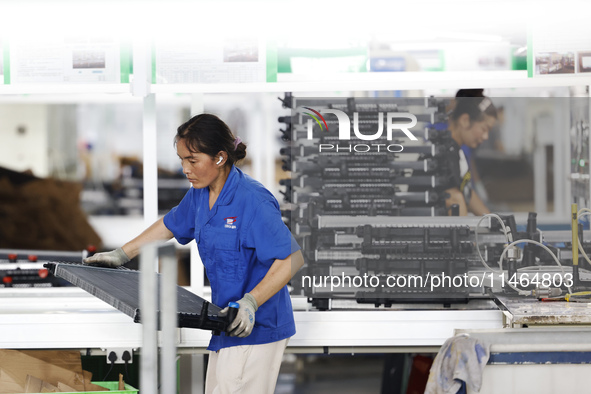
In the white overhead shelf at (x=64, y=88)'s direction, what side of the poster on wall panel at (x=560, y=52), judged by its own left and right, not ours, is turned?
right

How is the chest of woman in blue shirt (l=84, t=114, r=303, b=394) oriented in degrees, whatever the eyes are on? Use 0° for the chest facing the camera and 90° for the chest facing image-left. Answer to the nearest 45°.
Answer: approximately 45°

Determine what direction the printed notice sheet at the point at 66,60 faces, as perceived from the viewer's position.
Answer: facing the viewer

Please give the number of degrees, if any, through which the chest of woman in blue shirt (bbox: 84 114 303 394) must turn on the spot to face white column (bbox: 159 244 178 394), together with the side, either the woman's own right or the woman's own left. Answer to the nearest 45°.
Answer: approximately 45° to the woman's own left

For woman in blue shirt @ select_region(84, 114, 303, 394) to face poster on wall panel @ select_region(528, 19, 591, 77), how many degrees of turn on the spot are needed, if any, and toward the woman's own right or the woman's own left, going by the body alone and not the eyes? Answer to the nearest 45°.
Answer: approximately 135° to the woman's own left

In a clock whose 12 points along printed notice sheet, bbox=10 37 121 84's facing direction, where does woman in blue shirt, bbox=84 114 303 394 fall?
The woman in blue shirt is roughly at 11 o'clock from the printed notice sheet.

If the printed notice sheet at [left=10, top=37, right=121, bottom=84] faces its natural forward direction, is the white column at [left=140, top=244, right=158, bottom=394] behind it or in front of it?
in front

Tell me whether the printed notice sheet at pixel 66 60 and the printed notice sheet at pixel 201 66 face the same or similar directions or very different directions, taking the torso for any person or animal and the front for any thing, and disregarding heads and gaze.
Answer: same or similar directions

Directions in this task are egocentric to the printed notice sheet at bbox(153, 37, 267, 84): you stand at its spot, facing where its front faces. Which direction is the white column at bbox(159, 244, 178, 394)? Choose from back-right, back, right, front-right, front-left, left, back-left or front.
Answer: front

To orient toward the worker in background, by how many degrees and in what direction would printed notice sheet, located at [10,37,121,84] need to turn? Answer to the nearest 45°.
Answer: approximately 90° to its left

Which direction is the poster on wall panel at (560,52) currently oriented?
toward the camera

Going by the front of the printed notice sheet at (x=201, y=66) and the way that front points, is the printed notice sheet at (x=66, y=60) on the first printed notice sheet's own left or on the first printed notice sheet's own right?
on the first printed notice sheet's own right

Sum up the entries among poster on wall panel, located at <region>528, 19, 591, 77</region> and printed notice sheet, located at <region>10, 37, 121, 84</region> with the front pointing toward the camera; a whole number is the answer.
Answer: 2

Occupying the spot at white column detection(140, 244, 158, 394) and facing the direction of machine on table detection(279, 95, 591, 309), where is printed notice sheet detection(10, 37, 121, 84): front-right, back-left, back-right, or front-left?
front-left

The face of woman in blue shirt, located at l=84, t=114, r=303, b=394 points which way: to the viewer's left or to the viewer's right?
to the viewer's left
